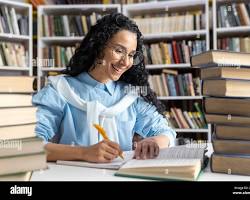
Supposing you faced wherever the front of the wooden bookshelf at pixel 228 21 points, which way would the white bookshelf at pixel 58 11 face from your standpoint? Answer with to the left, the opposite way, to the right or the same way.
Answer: the same way

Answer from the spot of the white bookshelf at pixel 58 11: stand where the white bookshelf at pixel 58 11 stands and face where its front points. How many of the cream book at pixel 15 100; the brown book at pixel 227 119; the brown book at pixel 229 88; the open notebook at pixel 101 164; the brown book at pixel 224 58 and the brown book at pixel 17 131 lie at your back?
0

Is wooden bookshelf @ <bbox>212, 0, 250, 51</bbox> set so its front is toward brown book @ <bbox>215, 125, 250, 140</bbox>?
yes

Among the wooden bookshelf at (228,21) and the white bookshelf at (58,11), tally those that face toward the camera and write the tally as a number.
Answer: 2

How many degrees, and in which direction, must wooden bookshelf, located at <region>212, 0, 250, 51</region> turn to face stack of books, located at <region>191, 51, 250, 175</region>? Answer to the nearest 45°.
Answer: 0° — it already faces it

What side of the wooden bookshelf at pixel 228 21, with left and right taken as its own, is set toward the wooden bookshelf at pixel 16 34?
right

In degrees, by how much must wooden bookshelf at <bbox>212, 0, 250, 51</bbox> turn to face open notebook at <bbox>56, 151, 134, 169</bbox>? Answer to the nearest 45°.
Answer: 0° — it already faces it

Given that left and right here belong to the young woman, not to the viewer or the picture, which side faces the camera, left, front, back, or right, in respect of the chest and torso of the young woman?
front

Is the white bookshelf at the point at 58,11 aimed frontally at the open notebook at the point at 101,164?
yes

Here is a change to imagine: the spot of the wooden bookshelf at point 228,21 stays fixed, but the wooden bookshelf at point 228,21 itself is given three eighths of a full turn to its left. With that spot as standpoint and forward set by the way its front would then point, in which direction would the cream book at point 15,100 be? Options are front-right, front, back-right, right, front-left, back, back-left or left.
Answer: back-right

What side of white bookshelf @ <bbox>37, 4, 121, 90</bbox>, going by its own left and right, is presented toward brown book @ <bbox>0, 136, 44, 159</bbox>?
front

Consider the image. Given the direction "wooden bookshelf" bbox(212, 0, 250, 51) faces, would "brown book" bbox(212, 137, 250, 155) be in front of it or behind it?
in front

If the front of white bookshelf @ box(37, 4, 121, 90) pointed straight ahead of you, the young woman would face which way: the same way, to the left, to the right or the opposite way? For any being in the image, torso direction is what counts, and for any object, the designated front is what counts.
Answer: the same way

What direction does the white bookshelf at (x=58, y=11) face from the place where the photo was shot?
facing the viewer

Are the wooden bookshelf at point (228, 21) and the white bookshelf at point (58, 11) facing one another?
no

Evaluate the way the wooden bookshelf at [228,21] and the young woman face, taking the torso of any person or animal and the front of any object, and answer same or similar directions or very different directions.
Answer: same or similar directions
